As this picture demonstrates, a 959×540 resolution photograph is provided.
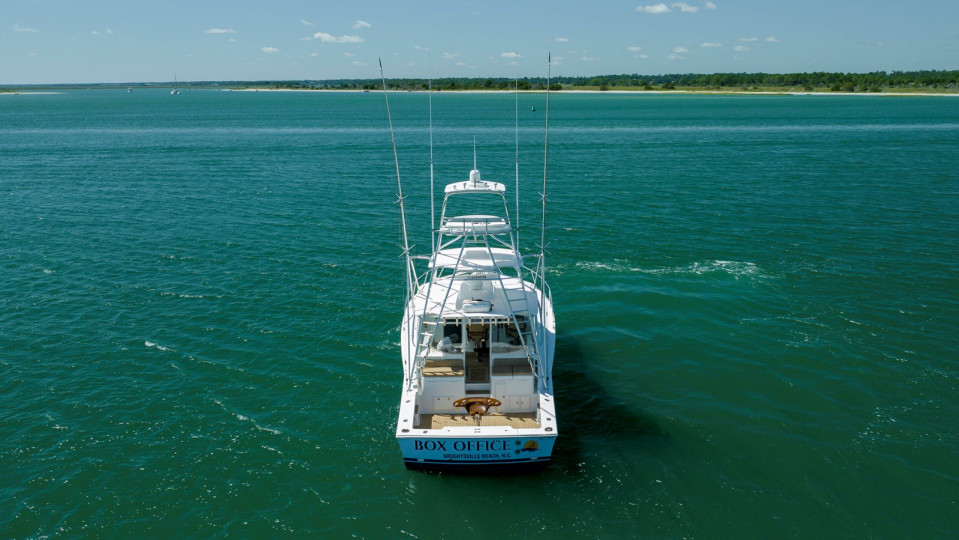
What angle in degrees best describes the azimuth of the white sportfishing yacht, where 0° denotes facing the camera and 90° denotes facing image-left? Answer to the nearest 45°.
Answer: approximately 180°
